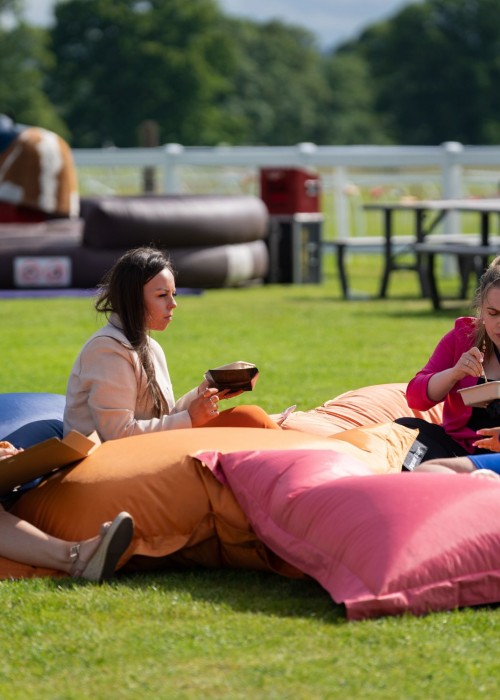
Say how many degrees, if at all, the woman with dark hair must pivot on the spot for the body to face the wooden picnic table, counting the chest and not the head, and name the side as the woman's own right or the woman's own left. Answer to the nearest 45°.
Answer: approximately 90° to the woman's own left

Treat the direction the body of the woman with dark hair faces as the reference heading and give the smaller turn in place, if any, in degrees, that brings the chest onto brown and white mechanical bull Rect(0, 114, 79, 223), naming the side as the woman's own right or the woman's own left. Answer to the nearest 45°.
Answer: approximately 90° to the woman's own left

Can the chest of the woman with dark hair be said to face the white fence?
no

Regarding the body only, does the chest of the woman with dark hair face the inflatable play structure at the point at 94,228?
no

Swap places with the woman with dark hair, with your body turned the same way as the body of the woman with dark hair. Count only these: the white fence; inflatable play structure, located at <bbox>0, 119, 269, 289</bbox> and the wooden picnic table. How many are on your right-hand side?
0

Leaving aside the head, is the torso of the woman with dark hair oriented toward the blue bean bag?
no

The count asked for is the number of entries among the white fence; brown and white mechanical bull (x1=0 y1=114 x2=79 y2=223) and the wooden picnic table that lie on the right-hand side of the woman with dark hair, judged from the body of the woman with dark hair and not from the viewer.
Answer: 0

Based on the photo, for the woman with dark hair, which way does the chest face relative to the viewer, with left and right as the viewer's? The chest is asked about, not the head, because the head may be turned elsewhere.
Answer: facing to the right of the viewer

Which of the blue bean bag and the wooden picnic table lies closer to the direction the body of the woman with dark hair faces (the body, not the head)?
the wooden picnic table

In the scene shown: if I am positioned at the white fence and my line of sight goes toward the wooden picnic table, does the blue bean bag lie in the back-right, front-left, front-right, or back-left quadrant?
front-right
